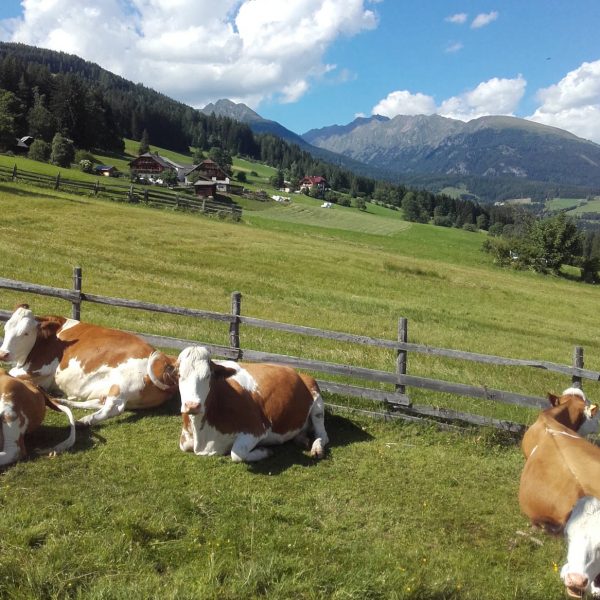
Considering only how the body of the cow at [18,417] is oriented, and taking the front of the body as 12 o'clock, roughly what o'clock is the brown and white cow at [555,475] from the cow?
The brown and white cow is roughly at 7 o'clock from the cow.

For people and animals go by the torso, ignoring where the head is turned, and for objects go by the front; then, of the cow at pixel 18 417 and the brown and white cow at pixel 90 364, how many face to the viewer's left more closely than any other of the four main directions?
2

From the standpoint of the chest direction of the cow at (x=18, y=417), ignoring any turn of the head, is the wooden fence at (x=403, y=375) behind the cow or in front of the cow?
behind

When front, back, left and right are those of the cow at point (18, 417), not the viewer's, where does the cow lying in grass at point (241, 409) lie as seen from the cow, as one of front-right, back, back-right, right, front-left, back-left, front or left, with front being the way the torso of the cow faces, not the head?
back

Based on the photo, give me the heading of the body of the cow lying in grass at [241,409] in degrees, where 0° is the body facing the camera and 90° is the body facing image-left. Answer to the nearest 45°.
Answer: approximately 45°

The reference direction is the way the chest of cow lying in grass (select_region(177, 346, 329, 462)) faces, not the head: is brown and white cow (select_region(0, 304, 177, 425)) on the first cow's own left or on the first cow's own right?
on the first cow's own right

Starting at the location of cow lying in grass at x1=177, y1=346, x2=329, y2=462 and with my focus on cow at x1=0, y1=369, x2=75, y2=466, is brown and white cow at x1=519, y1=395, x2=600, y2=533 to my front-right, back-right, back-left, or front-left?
back-left

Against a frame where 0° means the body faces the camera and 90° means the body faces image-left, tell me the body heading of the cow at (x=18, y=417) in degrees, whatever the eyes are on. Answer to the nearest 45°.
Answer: approximately 90°

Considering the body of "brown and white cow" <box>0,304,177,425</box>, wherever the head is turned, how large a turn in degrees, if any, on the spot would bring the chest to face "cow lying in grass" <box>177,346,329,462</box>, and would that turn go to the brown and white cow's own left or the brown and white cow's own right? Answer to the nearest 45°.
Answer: approximately 135° to the brown and white cow's own left

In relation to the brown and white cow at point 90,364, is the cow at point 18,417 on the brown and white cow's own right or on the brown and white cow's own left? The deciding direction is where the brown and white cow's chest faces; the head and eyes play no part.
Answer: on the brown and white cow's own left

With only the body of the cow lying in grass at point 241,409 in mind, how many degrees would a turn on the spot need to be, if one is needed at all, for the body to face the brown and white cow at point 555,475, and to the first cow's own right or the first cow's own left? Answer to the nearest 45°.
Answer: approximately 90° to the first cow's own left

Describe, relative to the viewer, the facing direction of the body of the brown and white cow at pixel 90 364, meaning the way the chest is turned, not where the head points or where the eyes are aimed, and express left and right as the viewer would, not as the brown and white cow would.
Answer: facing to the left of the viewer
